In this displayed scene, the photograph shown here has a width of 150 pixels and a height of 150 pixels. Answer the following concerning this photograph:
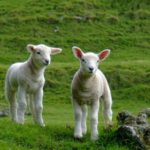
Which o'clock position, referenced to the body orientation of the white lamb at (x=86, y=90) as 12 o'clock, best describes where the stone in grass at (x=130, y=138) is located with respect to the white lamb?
The stone in grass is roughly at 10 o'clock from the white lamb.

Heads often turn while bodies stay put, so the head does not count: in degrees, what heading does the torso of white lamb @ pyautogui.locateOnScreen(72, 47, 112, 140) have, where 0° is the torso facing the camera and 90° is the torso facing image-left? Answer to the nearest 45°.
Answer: approximately 0°

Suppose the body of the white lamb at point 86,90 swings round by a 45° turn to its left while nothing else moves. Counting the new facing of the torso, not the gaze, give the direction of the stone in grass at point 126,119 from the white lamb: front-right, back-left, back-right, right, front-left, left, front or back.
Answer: left

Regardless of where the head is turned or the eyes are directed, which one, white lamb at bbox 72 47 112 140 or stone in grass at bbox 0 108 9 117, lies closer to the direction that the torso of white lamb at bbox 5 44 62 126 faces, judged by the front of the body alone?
the white lamb

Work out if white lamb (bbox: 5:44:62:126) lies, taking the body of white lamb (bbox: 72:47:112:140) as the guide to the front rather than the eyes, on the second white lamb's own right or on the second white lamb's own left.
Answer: on the second white lamb's own right

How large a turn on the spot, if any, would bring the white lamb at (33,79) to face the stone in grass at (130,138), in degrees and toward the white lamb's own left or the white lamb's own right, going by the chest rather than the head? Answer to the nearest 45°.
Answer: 0° — it already faces it

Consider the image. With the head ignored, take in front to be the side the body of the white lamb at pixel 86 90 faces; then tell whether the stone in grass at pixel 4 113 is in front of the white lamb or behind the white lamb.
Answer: behind
